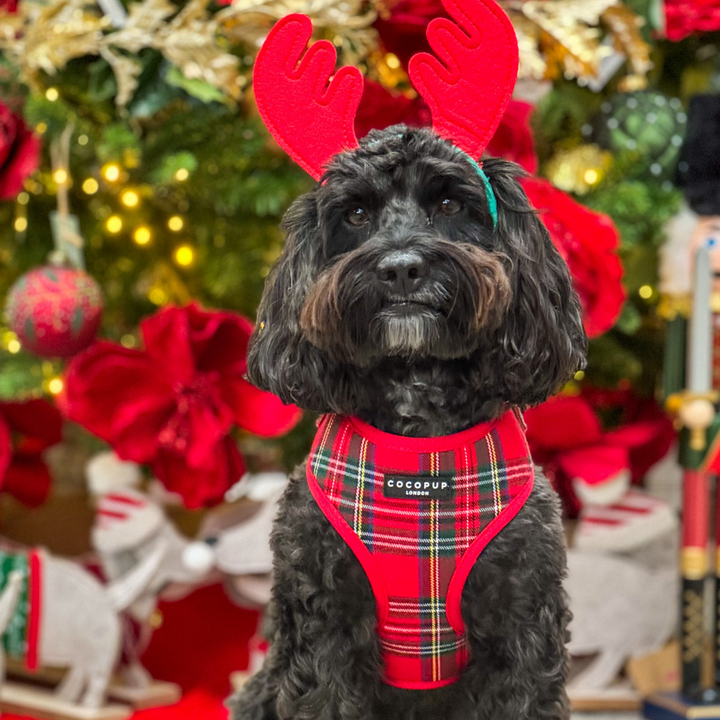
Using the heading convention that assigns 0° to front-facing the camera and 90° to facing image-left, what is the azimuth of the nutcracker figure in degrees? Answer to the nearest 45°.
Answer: approximately 0°

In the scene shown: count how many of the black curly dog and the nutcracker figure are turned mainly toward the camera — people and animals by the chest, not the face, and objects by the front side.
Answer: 2

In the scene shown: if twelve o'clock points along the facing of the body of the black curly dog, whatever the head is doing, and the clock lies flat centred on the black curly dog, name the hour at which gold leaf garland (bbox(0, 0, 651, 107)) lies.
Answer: The gold leaf garland is roughly at 5 o'clock from the black curly dog.

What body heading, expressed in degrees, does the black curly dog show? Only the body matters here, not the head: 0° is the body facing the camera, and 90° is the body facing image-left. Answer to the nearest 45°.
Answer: approximately 0°

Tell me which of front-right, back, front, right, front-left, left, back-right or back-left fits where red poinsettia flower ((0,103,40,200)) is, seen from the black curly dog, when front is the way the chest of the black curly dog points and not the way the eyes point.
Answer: back-right
